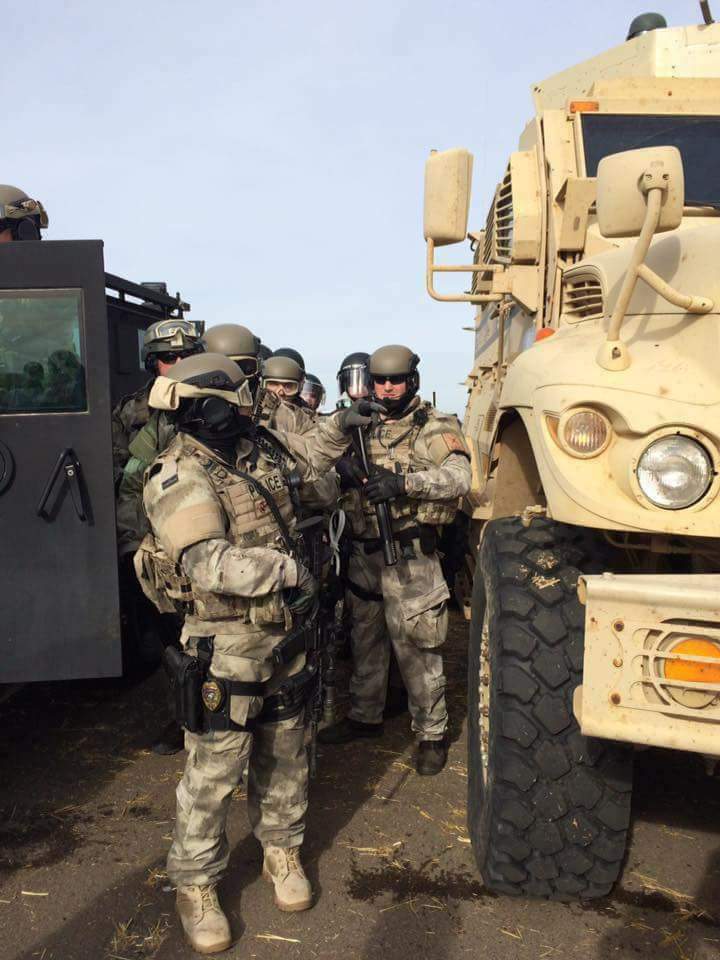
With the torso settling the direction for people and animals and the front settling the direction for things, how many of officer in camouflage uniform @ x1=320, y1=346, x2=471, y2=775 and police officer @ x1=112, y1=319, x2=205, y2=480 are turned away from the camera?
0

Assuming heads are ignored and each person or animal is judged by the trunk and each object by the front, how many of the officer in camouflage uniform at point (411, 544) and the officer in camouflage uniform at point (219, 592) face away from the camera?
0

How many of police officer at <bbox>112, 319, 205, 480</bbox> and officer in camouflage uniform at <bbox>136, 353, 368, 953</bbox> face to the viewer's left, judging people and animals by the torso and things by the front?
0

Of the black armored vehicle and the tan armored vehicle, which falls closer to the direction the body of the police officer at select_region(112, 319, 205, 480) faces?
the tan armored vehicle

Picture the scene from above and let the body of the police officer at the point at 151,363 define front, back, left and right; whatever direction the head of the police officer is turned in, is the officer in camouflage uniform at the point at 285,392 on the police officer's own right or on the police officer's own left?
on the police officer's own left

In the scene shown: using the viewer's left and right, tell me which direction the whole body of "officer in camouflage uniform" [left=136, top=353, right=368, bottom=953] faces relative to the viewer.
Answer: facing the viewer and to the right of the viewer

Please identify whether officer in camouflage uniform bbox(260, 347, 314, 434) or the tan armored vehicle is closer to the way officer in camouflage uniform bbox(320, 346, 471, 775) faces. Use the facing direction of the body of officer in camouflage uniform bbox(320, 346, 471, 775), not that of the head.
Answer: the tan armored vehicle

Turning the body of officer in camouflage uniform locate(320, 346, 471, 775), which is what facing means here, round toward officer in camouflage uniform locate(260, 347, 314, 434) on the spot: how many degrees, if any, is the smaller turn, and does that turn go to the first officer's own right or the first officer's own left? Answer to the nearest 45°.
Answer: approximately 90° to the first officer's own right

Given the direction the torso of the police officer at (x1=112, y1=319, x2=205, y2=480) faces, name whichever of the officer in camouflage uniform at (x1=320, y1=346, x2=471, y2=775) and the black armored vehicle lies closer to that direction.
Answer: the officer in camouflage uniform

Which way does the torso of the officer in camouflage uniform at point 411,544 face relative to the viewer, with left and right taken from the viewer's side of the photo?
facing the viewer and to the left of the viewer

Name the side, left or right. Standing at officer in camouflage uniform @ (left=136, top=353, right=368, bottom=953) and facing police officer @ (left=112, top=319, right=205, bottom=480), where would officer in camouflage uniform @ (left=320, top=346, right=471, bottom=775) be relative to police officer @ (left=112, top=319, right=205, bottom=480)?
right

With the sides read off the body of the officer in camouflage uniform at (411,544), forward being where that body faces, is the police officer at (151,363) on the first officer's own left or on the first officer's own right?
on the first officer's own right
